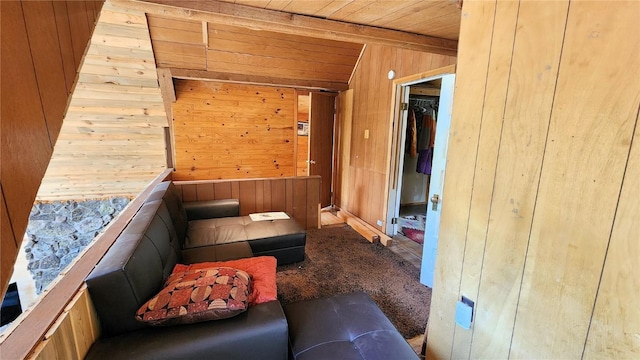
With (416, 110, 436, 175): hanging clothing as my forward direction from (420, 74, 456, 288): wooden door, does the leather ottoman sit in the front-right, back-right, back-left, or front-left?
back-left

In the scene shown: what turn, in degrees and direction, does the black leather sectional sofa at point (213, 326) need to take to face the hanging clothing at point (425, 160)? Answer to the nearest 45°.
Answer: approximately 45° to its left

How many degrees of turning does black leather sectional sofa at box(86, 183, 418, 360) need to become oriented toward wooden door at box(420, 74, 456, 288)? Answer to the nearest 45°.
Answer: approximately 45° to its left

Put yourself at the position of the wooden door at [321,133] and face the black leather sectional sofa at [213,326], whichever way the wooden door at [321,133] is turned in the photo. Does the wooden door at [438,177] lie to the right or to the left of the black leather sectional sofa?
left

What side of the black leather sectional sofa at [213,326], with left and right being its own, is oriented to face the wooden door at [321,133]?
left

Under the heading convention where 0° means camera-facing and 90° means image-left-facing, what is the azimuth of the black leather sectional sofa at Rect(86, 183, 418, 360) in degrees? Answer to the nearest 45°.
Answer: approximately 270°

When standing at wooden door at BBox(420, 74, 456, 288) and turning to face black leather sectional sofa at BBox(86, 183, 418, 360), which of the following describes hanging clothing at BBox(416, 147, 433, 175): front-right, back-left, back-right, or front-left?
back-right
